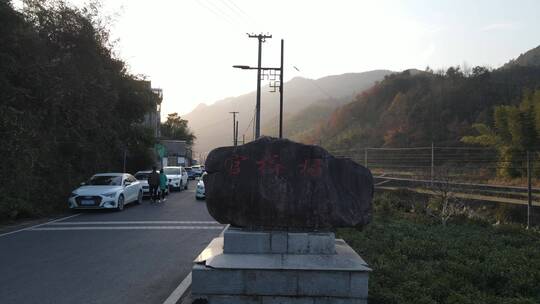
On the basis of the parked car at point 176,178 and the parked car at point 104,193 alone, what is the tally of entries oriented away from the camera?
0

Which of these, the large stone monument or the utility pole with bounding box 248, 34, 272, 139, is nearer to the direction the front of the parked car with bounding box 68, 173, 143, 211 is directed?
the large stone monument

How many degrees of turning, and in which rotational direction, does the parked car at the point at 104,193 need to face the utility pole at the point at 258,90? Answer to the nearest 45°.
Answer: approximately 180°

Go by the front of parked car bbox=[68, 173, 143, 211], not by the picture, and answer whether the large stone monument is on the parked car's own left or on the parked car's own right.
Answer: on the parked car's own left

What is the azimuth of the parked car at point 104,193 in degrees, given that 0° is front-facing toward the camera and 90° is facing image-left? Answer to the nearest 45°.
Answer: approximately 45°

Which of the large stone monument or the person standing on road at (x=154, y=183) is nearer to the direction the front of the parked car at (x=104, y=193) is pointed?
the large stone monument

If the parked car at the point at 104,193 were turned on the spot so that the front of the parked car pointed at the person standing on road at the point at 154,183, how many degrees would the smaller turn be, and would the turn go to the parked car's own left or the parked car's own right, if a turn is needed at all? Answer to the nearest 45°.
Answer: approximately 180°

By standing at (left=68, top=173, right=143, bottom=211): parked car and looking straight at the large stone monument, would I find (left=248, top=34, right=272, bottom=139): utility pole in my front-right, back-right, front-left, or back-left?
back-left

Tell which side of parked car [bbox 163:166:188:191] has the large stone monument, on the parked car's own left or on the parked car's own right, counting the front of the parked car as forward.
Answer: on the parked car's own left

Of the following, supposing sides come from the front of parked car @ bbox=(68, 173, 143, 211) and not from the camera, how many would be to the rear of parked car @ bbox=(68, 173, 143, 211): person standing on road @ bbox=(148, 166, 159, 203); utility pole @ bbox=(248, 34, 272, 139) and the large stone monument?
2

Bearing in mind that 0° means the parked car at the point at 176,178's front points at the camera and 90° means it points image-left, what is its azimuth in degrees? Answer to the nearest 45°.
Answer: approximately 45°
